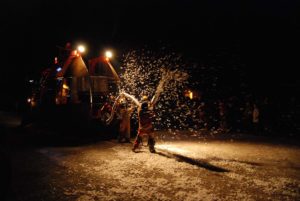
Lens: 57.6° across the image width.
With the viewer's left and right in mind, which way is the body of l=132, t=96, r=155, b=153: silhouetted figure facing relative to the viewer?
facing away from the viewer and to the right of the viewer
